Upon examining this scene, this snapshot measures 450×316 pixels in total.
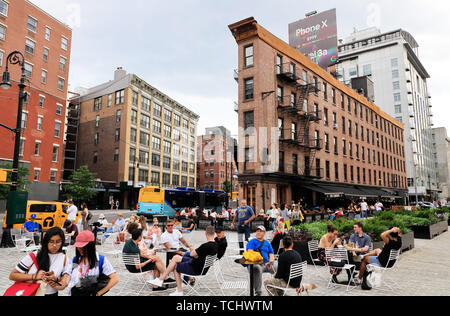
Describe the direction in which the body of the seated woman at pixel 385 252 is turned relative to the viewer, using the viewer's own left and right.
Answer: facing to the left of the viewer

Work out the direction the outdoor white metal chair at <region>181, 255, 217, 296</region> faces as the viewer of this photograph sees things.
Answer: facing to the left of the viewer

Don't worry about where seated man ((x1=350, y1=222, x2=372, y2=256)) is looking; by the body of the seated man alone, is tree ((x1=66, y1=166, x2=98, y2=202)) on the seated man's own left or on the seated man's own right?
on the seated man's own right

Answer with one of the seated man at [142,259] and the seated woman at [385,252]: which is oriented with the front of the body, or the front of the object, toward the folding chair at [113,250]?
the seated woman

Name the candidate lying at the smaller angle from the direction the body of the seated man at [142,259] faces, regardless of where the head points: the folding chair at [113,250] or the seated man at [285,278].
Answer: the seated man

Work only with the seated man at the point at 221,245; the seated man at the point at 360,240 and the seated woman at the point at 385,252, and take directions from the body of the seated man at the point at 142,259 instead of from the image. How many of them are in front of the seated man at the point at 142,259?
3

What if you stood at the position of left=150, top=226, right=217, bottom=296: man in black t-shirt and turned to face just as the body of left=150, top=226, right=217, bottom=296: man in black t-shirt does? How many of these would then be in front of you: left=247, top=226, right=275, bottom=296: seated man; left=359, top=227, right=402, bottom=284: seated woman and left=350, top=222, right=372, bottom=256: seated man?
0

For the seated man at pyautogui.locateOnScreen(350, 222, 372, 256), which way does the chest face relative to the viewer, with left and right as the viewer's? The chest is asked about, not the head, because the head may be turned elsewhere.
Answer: facing the viewer and to the left of the viewer

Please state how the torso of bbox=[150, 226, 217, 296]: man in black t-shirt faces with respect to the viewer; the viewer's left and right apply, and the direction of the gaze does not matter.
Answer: facing to the left of the viewer

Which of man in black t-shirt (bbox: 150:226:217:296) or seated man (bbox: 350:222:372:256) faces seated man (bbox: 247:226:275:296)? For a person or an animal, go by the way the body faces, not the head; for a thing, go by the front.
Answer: seated man (bbox: 350:222:372:256)

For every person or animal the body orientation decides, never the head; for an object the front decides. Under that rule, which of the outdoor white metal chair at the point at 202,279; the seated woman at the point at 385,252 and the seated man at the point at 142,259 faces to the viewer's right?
the seated man

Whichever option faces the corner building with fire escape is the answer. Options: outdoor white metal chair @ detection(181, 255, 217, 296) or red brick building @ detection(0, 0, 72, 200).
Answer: the red brick building

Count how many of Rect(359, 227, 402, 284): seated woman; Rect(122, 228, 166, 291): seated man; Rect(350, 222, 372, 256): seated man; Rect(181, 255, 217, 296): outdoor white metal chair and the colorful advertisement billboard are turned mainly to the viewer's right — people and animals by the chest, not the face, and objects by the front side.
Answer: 1

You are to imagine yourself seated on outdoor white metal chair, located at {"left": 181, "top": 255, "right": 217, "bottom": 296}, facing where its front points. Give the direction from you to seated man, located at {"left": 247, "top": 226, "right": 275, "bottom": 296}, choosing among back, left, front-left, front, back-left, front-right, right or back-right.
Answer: back

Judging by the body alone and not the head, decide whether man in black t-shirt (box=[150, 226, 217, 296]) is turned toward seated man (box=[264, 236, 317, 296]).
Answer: no
